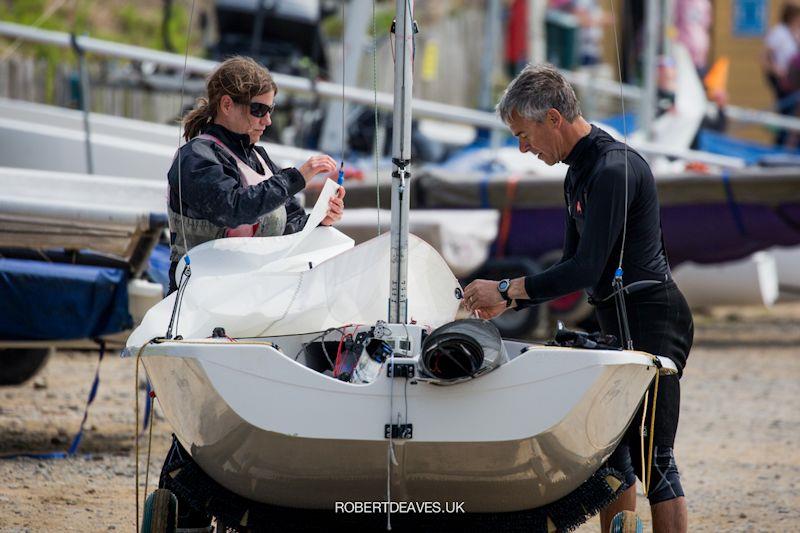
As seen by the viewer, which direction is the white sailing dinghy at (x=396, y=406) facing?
away from the camera

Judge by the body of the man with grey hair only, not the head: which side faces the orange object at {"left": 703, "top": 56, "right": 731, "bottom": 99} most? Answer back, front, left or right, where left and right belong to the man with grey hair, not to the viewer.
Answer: right

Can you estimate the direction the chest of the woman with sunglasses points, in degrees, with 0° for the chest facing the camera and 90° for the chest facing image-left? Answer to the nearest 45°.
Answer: approximately 315°

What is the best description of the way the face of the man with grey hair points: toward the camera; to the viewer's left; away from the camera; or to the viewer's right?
to the viewer's left

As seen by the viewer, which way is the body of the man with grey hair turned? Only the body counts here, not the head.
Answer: to the viewer's left

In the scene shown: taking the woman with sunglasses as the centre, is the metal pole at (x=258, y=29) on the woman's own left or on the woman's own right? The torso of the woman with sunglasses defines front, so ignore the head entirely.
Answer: on the woman's own left

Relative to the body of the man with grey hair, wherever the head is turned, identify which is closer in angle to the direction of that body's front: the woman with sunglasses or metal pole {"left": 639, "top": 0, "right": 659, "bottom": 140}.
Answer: the woman with sunglasses

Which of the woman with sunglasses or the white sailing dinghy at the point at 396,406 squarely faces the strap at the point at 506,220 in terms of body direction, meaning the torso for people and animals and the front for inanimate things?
the white sailing dinghy

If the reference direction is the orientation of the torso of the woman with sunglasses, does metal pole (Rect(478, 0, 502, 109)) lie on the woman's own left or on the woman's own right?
on the woman's own left

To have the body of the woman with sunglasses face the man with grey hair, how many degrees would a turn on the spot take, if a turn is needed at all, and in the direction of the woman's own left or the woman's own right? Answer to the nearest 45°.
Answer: approximately 45° to the woman's own left
